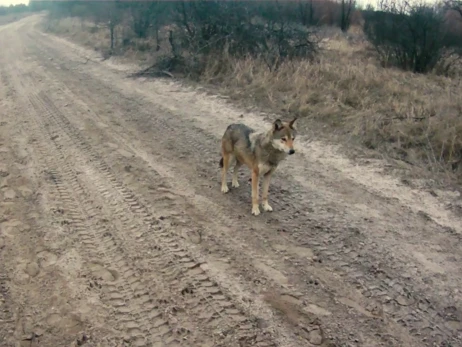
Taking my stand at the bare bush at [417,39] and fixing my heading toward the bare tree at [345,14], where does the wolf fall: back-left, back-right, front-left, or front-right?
back-left

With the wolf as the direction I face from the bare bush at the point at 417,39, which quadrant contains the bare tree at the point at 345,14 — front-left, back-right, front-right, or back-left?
back-right

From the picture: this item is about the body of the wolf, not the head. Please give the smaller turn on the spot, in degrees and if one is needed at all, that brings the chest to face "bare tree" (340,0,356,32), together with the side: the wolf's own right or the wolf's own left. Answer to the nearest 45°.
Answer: approximately 135° to the wolf's own left

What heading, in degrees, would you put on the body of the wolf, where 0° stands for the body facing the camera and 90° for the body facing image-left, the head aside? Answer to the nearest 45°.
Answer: approximately 315°

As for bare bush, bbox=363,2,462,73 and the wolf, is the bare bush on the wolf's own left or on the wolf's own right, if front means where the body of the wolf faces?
on the wolf's own left
